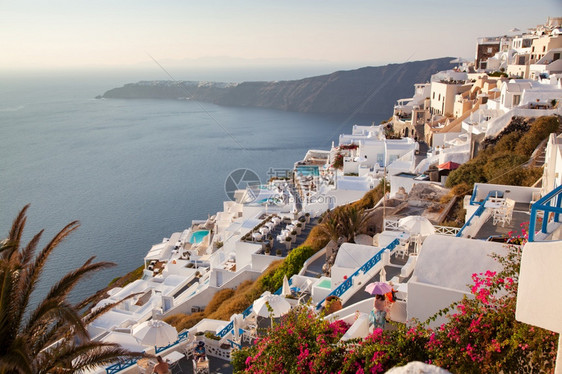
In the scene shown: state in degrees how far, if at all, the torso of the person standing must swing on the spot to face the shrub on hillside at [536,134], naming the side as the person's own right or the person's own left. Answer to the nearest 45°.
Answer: approximately 45° to the person's own right

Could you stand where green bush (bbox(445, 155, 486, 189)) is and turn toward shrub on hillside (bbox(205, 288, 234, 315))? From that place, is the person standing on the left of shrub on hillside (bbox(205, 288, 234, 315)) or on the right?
left

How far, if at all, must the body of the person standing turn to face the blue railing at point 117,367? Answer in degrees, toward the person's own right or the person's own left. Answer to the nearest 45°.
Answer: approximately 90° to the person's own left

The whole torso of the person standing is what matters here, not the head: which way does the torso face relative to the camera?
away from the camera

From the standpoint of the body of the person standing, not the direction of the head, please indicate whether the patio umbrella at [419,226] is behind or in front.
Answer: in front

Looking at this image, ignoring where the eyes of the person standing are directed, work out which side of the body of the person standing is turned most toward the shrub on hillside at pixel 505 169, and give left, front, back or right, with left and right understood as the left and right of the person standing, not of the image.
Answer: front

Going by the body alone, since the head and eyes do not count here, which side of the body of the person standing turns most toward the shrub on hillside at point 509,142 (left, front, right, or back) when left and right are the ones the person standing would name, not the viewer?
front

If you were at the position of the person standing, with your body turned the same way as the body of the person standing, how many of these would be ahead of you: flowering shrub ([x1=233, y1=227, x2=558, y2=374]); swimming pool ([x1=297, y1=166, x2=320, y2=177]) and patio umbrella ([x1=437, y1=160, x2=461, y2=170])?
2

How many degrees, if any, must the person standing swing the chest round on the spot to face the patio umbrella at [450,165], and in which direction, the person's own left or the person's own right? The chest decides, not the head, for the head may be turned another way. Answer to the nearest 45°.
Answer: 0° — they already face it
